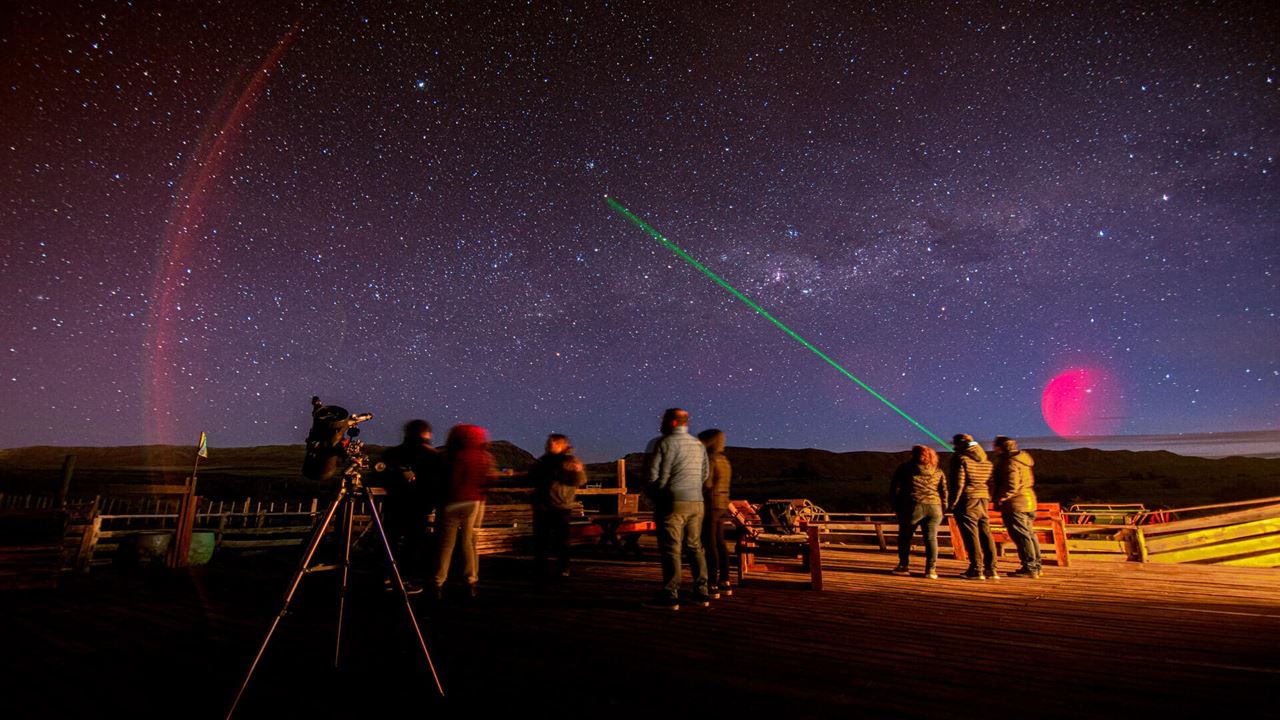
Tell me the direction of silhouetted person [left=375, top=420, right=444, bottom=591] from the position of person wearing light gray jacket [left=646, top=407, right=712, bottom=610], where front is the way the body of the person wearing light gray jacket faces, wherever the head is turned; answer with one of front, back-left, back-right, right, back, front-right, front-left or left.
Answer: front-left

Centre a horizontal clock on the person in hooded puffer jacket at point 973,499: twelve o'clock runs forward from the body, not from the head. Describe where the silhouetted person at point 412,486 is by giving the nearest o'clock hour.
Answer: the silhouetted person at point 412,486 is roughly at 9 o'clock from the person in hooded puffer jacket at point 973,499.

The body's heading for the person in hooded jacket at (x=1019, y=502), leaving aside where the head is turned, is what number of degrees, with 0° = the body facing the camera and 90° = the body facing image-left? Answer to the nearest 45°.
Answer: approximately 135°

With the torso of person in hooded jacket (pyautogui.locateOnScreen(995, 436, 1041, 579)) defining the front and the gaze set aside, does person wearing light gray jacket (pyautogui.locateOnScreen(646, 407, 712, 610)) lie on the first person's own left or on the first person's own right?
on the first person's own left

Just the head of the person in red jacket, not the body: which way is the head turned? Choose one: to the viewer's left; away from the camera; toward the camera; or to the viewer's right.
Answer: away from the camera

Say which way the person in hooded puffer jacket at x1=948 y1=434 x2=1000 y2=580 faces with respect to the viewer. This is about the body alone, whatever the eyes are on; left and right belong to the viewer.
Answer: facing away from the viewer and to the left of the viewer

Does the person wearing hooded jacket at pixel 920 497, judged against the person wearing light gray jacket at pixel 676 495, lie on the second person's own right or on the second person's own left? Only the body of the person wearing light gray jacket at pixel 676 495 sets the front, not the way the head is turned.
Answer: on the second person's own right

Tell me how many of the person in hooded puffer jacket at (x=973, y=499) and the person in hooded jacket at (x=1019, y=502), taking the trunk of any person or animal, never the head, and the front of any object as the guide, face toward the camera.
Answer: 0

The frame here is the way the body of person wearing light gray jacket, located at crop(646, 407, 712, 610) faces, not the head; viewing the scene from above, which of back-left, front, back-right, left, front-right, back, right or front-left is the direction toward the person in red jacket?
front-left

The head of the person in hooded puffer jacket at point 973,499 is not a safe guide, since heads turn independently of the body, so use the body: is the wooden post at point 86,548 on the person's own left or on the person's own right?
on the person's own left

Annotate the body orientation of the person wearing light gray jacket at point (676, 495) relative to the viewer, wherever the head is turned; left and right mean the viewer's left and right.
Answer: facing away from the viewer and to the left of the viewer

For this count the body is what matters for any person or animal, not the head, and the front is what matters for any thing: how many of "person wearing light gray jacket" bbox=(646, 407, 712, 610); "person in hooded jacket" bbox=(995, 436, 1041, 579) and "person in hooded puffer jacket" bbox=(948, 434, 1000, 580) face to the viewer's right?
0

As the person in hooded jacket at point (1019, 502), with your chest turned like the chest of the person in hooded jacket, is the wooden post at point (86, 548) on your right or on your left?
on your left

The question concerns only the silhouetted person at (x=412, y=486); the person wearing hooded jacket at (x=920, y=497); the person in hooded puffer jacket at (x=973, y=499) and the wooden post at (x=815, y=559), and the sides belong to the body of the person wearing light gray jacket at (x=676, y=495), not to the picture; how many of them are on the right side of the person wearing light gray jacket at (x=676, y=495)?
3

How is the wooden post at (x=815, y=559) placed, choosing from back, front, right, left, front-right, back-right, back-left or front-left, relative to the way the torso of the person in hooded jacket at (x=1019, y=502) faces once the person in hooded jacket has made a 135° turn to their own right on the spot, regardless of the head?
back-right
